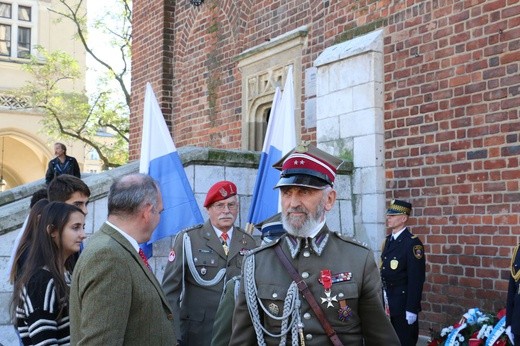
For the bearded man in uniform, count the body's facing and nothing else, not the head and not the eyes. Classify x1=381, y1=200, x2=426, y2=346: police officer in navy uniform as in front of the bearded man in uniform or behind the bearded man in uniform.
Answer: behind

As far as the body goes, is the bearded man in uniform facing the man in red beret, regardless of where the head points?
no

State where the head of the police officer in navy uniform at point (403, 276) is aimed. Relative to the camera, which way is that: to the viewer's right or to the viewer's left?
to the viewer's left

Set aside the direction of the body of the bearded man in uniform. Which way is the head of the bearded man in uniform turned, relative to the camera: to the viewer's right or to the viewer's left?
to the viewer's left

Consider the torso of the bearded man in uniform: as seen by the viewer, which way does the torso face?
toward the camera

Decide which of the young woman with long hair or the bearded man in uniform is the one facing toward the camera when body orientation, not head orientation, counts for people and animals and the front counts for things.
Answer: the bearded man in uniform

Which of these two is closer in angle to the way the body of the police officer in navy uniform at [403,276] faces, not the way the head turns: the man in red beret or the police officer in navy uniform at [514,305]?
the man in red beret

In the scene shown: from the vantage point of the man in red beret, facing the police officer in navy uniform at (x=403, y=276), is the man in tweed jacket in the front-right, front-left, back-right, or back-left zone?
back-right

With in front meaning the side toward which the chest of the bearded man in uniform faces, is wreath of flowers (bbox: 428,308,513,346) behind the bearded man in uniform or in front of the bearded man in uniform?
behind

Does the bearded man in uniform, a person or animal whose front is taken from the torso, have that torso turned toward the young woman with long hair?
no

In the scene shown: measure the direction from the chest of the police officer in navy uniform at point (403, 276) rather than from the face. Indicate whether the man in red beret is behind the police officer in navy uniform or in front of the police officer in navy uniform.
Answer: in front
